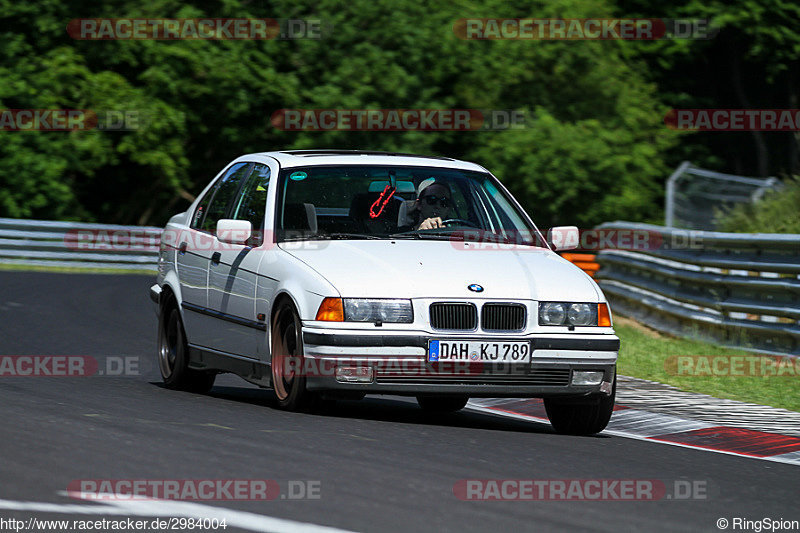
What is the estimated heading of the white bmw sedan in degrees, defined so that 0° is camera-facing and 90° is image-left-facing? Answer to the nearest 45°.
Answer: approximately 315°

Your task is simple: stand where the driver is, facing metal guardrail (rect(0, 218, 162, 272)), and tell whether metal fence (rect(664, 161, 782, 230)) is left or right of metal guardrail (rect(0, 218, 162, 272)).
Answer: right

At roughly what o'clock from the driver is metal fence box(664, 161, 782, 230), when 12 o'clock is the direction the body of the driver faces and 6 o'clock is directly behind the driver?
The metal fence is roughly at 8 o'clock from the driver.

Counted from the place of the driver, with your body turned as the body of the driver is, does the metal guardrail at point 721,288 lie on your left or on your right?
on your left

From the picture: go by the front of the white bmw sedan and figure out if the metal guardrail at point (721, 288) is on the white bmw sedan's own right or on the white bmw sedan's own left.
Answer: on the white bmw sedan's own left

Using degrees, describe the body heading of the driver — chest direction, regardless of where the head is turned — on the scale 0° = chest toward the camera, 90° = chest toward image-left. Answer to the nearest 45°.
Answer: approximately 315°

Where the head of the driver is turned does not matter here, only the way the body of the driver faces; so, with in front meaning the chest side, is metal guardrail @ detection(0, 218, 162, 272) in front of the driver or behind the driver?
behind
